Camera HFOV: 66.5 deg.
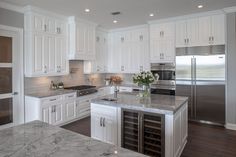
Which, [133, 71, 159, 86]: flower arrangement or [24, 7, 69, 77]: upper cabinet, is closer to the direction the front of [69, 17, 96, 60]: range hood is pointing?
the flower arrangement

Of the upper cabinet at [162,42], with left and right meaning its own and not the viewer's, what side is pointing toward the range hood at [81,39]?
right

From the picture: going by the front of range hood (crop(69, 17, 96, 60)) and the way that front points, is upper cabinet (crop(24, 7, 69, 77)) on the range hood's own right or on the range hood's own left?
on the range hood's own right

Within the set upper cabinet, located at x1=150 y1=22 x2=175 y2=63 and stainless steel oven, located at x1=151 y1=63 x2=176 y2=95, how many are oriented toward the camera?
2

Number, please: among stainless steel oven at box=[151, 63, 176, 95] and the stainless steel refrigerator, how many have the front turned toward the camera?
2
